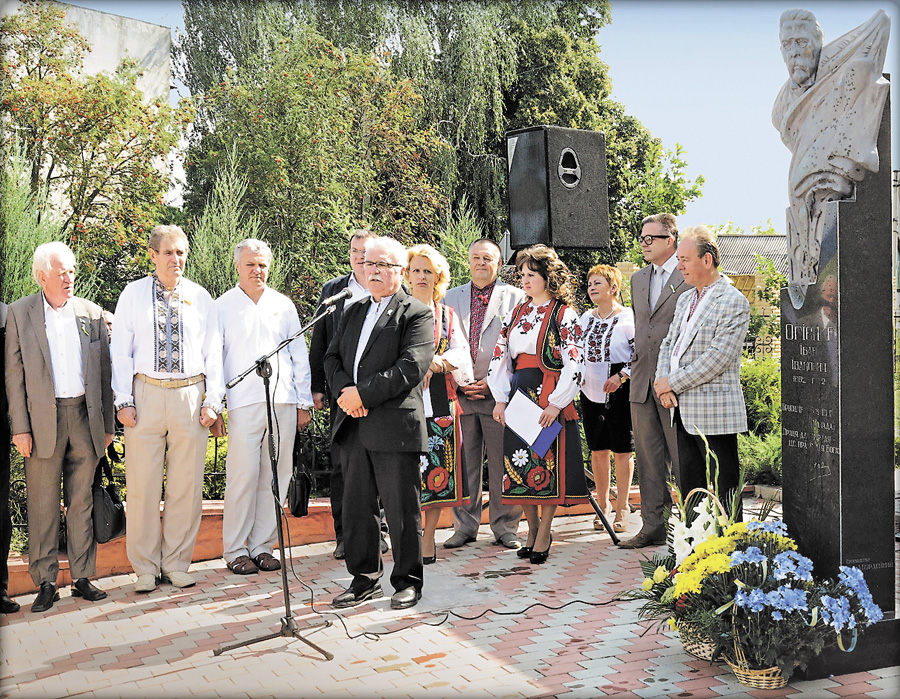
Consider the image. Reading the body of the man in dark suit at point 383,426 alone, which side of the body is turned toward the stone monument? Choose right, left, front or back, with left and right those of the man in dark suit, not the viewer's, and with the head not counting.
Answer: left

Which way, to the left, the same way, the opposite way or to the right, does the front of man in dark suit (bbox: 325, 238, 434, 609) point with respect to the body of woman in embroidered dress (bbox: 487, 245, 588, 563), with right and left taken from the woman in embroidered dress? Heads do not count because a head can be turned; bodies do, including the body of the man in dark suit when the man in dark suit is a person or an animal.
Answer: the same way

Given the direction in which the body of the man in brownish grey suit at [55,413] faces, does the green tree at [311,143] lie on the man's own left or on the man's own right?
on the man's own left

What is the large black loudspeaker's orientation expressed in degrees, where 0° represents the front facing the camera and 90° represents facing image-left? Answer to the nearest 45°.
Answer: approximately 45°

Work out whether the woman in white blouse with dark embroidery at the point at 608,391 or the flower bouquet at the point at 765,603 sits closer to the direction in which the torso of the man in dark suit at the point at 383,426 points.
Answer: the flower bouquet

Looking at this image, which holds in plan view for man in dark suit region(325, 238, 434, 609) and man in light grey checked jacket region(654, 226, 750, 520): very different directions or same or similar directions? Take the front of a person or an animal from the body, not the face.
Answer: same or similar directions

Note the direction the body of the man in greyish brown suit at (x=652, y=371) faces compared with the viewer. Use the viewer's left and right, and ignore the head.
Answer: facing the viewer and to the left of the viewer

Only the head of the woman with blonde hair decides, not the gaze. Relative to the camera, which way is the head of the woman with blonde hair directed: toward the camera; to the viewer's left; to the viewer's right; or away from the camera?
toward the camera

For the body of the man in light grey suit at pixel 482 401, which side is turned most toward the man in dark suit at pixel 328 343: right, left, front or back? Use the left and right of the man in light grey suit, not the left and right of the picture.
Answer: right

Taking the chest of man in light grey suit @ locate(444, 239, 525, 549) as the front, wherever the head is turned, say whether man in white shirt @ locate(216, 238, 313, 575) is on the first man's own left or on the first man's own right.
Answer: on the first man's own right

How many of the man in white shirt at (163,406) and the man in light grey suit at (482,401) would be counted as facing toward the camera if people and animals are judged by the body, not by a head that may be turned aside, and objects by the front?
2

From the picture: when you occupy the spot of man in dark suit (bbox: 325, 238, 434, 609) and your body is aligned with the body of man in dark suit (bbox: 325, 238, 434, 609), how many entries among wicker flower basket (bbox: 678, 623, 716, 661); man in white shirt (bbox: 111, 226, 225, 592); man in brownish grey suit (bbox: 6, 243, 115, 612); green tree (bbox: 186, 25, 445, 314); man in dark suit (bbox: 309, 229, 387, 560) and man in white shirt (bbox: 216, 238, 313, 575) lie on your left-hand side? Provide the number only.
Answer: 1

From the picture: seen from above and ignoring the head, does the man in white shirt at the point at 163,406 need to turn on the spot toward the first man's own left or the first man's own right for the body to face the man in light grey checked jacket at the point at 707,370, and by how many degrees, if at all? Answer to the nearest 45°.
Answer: approximately 90° to the first man's own left

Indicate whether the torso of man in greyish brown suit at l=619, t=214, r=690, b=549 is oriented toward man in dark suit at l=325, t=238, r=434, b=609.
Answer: yes

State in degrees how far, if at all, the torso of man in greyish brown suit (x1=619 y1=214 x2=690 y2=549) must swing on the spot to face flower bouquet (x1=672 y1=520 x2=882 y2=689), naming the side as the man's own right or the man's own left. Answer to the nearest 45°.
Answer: approximately 45° to the man's own left

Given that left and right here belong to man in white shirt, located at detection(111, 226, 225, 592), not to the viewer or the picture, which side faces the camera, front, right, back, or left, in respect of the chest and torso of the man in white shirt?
front

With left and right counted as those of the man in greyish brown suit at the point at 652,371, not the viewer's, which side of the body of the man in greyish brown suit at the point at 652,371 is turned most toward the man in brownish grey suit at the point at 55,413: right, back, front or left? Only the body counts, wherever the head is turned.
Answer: front

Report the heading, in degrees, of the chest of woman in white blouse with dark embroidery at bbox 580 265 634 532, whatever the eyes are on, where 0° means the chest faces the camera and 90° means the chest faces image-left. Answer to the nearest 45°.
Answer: approximately 45°
